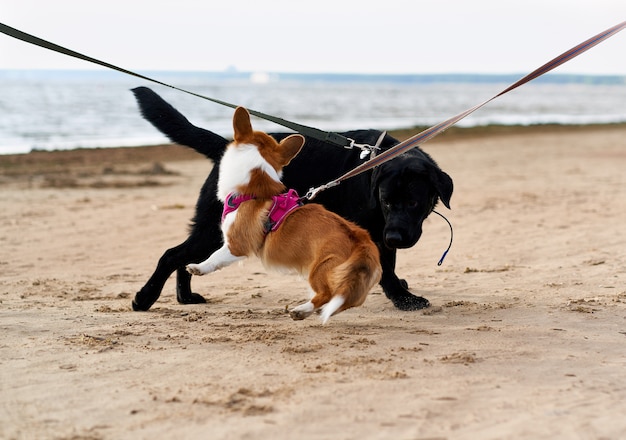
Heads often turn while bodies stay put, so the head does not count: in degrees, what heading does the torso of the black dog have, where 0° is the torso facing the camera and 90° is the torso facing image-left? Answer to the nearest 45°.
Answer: approximately 270°

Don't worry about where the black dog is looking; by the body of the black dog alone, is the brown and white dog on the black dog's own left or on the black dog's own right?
on the black dog's own right

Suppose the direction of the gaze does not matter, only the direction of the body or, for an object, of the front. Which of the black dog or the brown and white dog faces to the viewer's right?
the black dog

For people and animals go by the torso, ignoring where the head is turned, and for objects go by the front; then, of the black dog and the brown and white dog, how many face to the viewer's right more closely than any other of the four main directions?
1

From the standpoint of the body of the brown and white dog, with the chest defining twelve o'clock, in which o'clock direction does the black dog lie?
The black dog is roughly at 2 o'clock from the brown and white dog.

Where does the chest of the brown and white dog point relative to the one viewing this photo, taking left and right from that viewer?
facing away from the viewer and to the left of the viewer
